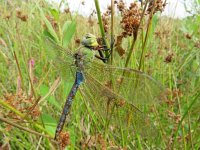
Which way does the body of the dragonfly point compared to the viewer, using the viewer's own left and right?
facing away from the viewer and to the right of the viewer
